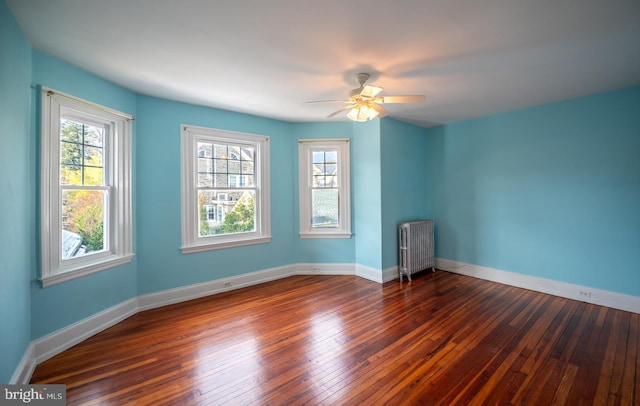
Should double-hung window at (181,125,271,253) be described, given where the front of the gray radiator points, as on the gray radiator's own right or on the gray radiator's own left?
on the gray radiator's own right

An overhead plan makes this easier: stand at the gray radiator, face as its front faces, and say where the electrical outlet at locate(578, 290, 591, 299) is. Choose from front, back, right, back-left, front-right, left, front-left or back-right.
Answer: front-left

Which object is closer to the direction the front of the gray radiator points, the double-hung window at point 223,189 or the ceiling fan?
the ceiling fan

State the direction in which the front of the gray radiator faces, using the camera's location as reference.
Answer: facing the viewer and to the right of the viewer

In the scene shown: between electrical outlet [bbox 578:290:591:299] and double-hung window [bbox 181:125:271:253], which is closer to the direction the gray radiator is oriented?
the electrical outlet

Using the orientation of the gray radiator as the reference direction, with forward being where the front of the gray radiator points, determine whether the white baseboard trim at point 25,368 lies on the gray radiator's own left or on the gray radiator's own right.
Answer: on the gray radiator's own right

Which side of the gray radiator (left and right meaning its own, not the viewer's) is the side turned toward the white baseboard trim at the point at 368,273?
right

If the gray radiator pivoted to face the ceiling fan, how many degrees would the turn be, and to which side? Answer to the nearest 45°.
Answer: approximately 45° to its right

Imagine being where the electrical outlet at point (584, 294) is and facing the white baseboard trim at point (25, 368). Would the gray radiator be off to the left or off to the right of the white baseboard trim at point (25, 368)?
right
